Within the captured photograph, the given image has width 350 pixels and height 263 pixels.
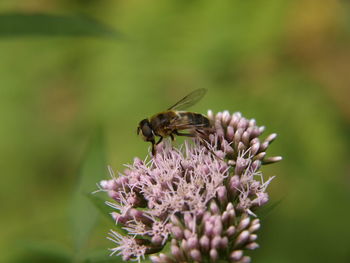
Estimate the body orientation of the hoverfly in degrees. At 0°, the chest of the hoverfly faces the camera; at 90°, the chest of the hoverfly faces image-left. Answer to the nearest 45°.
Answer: approximately 90°

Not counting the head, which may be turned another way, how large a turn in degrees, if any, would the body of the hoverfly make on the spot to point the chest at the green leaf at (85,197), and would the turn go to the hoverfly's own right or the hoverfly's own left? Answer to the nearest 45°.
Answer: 0° — it already faces it
